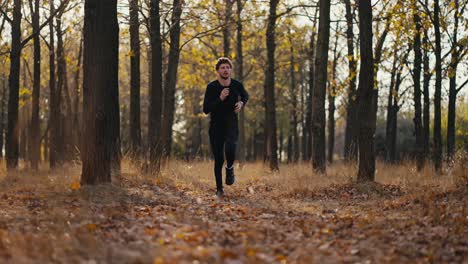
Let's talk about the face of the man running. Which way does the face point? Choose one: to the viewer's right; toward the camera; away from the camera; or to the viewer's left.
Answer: toward the camera

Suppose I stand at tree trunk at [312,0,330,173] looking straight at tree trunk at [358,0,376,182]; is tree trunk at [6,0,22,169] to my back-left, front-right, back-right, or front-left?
back-right

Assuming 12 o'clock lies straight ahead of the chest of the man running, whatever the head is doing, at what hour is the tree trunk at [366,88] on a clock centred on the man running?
The tree trunk is roughly at 8 o'clock from the man running.

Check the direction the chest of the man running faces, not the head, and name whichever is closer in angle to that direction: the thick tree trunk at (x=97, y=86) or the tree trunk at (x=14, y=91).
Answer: the thick tree trunk

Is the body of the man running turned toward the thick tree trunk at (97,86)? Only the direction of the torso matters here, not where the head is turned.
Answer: no

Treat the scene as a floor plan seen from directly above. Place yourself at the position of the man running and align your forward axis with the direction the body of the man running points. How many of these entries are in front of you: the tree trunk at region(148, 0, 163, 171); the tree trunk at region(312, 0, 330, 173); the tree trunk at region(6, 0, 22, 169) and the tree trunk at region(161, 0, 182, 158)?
0

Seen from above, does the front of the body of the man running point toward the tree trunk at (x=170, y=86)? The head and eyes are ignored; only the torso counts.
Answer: no

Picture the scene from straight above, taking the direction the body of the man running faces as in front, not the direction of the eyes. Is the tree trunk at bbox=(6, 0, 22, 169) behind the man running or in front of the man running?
behind

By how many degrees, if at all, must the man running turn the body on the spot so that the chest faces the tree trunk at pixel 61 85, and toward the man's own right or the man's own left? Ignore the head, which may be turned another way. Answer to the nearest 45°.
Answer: approximately 135° to the man's own right

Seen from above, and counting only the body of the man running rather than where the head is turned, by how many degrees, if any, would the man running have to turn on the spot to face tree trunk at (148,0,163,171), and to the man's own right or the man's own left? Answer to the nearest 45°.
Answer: approximately 180°

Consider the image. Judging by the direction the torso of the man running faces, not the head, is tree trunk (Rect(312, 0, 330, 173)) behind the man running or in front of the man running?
behind

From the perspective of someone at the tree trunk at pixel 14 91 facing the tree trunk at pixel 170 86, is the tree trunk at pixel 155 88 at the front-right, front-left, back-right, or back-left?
front-right

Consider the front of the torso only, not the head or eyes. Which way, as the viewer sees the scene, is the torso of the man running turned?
toward the camera

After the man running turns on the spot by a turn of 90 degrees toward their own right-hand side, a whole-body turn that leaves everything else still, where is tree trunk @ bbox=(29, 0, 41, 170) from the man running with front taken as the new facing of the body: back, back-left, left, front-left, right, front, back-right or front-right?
front-right
